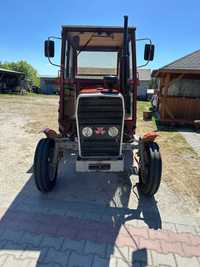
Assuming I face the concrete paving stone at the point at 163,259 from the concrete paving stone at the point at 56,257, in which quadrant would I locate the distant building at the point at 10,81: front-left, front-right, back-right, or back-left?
back-left

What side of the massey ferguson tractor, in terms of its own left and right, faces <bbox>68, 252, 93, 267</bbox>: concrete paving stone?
front

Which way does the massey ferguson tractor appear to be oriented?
toward the camera

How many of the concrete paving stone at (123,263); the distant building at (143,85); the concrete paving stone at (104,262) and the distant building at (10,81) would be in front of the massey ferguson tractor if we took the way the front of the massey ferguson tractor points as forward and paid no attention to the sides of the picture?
2

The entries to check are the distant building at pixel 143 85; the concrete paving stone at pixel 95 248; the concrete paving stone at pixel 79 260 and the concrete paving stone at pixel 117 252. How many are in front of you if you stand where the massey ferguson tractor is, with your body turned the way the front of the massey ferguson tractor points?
3

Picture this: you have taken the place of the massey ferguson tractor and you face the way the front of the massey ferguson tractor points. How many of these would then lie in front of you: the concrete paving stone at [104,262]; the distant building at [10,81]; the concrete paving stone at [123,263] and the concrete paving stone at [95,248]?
3

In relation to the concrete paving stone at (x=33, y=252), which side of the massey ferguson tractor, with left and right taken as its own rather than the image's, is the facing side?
front

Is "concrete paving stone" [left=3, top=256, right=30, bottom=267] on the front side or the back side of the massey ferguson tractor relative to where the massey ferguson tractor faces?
on the front side

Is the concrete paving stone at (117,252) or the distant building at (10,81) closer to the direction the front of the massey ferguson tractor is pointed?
the concrete paving stone

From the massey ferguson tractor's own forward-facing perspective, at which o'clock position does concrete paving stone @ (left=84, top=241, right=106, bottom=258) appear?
The concrete paving stone is roughly at 12 o'clock from the massey ferguson tractor.

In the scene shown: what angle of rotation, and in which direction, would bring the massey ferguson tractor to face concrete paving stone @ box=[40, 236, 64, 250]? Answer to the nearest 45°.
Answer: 0° — it already faces it

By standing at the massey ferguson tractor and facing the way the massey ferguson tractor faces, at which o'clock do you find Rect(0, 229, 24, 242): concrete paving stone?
The concrete paving stone is roughly at 1 o'clock from the massey ferguson tractor.

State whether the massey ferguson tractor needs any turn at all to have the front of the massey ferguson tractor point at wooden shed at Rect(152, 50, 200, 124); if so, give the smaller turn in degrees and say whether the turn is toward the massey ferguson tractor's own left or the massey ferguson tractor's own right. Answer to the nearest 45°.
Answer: approximately 135° to the massey ferguson tractor's own left

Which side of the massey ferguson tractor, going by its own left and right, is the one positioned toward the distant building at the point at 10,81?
back

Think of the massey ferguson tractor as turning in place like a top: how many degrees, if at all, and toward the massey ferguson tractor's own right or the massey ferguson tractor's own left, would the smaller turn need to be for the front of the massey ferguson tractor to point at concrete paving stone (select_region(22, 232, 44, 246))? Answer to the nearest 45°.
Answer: approximately 45° to the massey ferguson tractor's own right

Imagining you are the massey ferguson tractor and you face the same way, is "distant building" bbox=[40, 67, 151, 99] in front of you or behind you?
behind
